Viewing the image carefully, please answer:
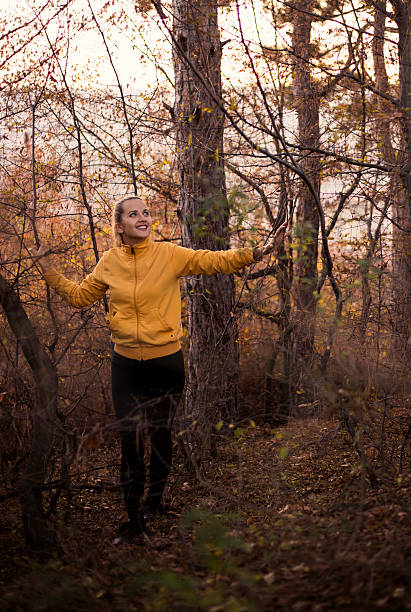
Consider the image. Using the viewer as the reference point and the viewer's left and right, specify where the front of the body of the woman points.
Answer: facing the viewer

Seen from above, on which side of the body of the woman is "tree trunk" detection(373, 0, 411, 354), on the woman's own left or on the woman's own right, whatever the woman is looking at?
on the woman's own left

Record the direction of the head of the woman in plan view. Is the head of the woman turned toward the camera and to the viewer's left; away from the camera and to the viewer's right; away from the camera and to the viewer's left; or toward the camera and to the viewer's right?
toward the camera and to the viewer's right

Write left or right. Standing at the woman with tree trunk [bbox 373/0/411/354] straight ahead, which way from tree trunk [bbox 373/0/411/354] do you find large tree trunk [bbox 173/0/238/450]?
left

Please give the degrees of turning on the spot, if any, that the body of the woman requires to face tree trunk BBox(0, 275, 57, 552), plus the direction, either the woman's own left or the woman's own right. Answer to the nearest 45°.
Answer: approximately 45° to the woman's own right

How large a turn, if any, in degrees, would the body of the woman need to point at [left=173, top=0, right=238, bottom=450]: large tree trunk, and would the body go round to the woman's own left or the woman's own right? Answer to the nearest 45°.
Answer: approximately 180°

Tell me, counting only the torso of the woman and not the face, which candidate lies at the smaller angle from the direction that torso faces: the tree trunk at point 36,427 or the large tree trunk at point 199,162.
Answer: the tree trunk
